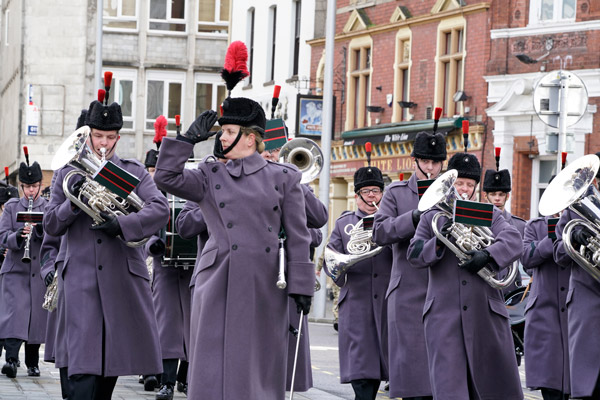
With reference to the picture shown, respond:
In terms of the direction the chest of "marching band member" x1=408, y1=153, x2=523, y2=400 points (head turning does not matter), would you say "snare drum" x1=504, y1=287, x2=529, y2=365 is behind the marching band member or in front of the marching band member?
behind

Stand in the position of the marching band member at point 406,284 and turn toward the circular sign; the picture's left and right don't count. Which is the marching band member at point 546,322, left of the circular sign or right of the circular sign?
right

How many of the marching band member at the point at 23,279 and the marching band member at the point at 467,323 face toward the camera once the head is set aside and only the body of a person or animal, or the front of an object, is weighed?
2

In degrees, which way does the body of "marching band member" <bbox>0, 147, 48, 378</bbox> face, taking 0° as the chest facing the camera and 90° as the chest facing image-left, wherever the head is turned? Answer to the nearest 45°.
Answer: approximately 0°

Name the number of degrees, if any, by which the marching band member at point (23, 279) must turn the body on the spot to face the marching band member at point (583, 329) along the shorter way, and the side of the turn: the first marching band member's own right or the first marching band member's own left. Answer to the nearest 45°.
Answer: approximately 45° to the first marching band member's own left

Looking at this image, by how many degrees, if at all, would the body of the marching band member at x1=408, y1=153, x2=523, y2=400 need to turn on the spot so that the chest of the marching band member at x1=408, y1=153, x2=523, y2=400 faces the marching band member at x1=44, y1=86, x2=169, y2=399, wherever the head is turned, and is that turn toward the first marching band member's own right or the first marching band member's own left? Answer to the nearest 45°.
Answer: approximately 90° to the first marching band member's own right
